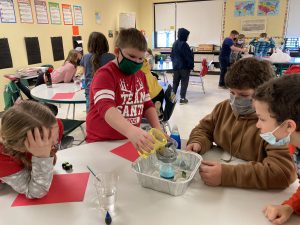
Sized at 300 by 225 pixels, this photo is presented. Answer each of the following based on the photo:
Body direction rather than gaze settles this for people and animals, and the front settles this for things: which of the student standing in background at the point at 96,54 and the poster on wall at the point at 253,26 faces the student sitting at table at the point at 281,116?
the poster on wall

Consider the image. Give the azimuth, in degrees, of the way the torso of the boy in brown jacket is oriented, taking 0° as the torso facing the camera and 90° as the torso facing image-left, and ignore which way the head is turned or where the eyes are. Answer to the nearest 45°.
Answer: approximately 45°

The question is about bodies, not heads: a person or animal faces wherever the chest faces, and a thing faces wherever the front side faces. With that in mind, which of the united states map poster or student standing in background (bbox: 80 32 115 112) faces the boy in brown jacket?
the united states map poster

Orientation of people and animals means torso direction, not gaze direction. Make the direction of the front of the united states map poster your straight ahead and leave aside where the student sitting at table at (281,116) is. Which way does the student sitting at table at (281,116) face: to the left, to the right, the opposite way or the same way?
to the right

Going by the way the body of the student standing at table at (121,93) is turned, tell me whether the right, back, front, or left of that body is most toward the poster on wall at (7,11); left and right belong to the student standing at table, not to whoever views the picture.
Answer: back

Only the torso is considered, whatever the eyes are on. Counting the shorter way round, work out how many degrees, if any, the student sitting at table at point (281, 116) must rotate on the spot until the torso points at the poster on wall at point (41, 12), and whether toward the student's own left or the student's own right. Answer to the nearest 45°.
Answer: approximately 45° to the student's own right

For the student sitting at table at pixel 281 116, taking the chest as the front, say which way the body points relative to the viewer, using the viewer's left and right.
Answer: facing to the left of the viewer

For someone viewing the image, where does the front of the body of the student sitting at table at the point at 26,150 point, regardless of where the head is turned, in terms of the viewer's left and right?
facing to the right of the viewer
